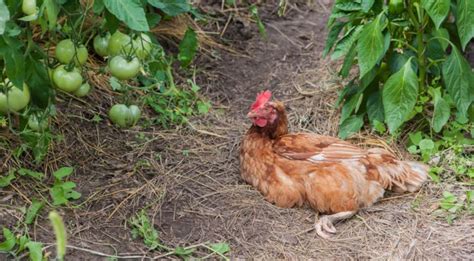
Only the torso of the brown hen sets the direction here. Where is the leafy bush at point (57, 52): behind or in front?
in front

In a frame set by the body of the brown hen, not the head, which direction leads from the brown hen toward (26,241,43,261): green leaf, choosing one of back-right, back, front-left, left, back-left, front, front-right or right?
front-left

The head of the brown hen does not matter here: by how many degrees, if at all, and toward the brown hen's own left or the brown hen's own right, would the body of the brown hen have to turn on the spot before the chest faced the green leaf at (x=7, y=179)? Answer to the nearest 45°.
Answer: approximately 45° to the brown hen's own left

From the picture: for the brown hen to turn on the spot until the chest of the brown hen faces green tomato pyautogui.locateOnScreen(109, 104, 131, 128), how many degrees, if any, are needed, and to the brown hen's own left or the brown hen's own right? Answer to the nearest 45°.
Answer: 0° — it already faces it

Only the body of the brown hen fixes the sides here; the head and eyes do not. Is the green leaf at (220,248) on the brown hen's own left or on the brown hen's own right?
on the brown hen's own left

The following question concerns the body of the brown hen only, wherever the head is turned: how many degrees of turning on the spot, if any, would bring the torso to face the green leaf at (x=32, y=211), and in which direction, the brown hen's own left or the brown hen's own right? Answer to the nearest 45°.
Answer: approximately 45° to the brown hen's own left

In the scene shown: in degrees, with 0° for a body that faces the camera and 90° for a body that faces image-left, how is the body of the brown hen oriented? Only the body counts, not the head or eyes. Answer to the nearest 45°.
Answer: approximately 90°
